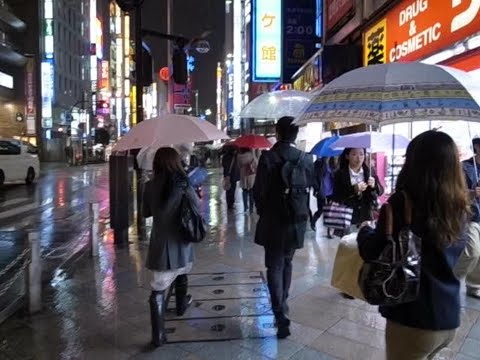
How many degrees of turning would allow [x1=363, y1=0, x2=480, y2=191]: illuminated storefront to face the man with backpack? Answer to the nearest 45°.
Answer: approximately 45° to its left

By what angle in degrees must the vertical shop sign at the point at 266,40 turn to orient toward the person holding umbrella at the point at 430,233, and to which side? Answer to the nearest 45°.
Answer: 0° — it already faces them

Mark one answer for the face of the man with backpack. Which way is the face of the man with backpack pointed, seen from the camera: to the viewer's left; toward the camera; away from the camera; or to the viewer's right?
away from the camera

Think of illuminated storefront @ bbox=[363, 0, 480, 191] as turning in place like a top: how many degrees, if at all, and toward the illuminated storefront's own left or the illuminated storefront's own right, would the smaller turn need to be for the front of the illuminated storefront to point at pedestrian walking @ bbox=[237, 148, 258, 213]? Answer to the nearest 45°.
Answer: approximately 90° to the illuminated storefront's own right

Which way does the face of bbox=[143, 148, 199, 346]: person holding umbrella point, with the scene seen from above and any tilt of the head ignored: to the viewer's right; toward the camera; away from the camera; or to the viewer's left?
away from the camera

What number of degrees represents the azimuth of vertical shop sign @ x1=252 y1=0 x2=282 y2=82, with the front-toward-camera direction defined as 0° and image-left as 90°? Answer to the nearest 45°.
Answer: approximately 0°
